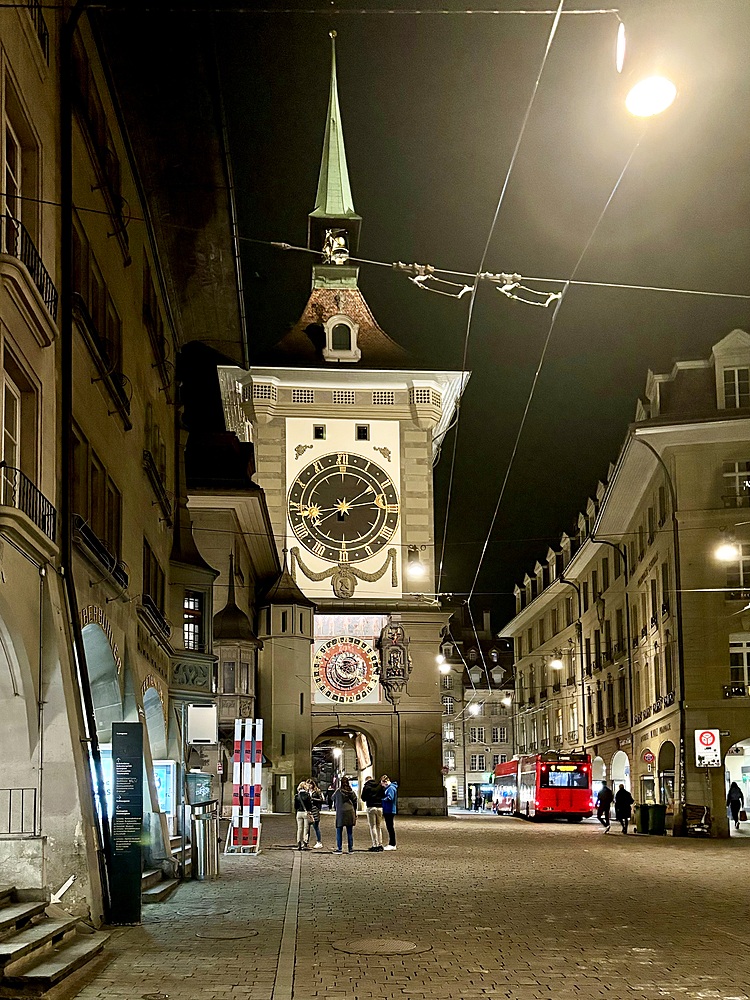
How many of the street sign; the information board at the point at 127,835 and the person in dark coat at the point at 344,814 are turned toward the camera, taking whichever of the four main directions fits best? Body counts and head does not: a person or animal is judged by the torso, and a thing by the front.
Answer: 2

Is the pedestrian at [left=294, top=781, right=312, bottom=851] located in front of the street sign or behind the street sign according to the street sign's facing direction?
in front

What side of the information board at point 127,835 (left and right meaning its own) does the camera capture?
front

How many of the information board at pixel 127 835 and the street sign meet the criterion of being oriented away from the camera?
0

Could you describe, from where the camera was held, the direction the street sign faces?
facing the viewer

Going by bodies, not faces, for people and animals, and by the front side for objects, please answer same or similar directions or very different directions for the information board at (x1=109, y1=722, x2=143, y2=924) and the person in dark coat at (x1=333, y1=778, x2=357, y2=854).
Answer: very different directions

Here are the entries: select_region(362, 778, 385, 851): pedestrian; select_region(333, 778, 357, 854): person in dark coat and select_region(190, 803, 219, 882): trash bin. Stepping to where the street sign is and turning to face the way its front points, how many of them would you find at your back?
0

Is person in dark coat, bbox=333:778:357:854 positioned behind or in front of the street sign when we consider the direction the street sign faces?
in front
